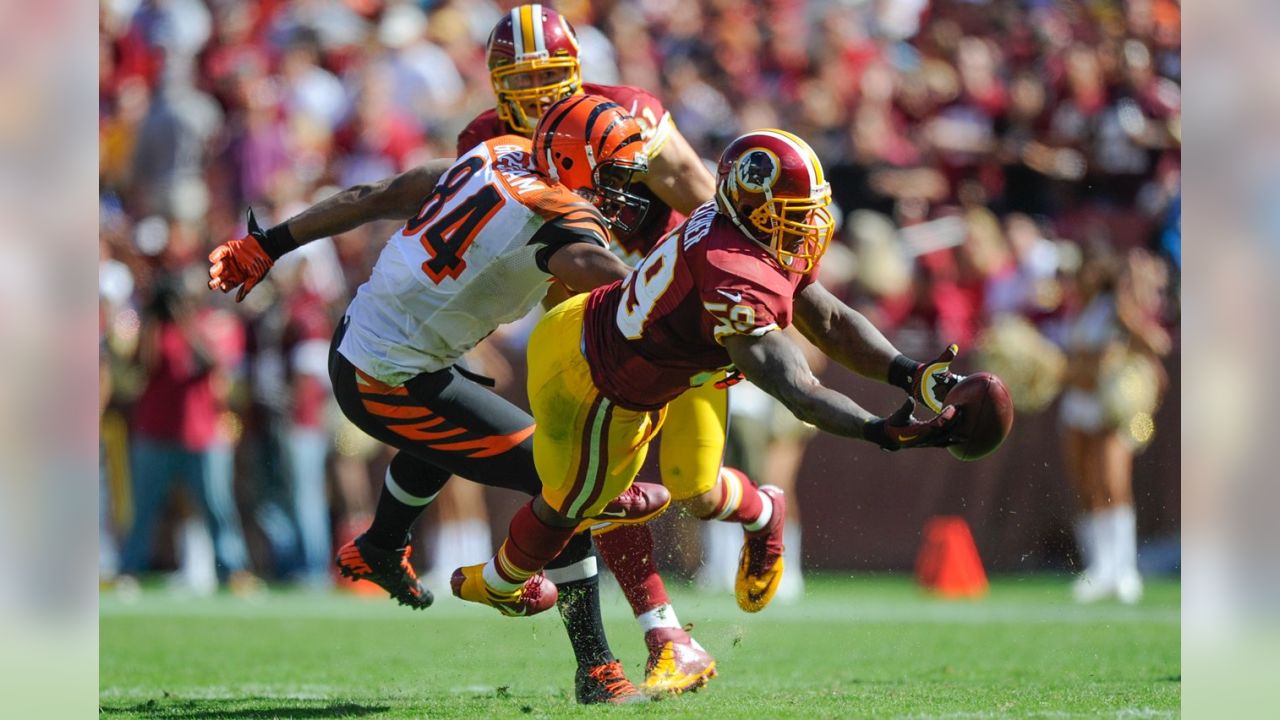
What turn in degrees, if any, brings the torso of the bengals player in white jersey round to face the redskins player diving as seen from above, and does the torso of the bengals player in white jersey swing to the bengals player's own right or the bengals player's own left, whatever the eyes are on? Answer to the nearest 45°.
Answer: approximately 45° to the bengals player's own right

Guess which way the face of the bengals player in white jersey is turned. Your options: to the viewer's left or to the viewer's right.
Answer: to the viewer's right

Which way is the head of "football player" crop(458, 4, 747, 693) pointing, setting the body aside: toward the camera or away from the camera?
toward the camera

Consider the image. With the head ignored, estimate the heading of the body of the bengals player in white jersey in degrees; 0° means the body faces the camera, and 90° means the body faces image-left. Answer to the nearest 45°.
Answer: approximately 270°
